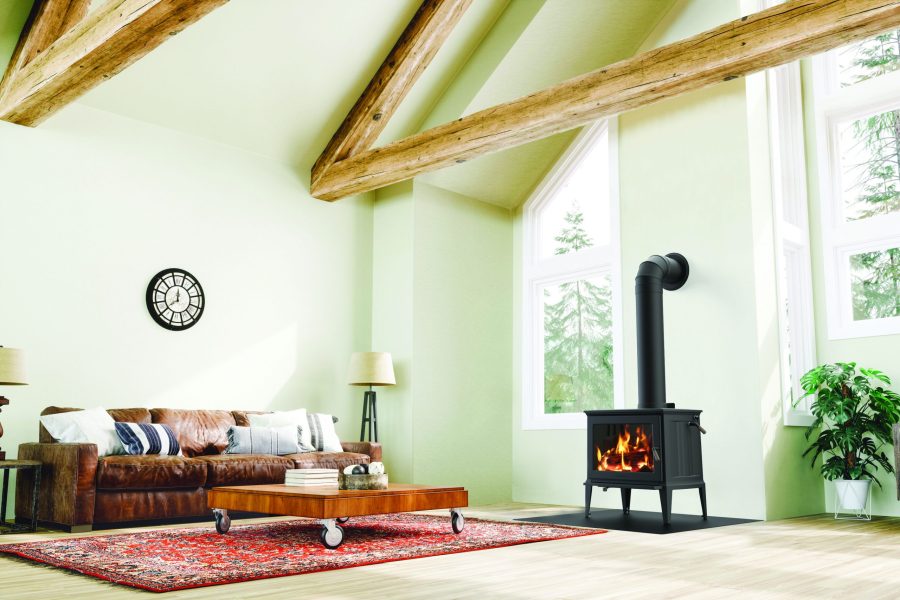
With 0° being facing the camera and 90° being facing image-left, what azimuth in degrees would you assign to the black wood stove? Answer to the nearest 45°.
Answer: approximately 45°

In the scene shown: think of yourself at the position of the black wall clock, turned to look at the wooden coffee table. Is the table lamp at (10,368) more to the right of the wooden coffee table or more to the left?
right

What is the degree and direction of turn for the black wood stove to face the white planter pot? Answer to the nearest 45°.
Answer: approximately 135° to its left

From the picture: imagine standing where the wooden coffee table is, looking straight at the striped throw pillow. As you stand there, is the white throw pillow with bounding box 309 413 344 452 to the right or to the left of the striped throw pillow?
right

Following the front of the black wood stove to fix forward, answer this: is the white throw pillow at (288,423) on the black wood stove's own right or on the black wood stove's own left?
on the black wood stove's own right

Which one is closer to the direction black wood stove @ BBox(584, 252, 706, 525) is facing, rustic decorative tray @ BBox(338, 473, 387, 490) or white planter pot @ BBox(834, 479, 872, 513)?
the rustic decorative tray
